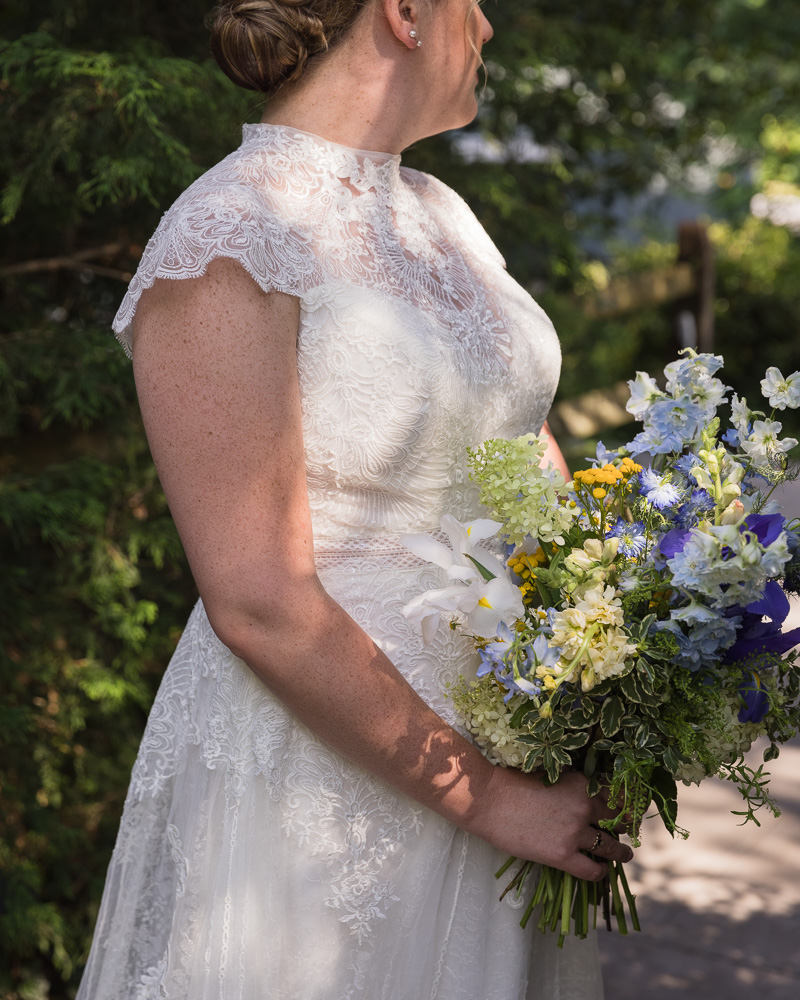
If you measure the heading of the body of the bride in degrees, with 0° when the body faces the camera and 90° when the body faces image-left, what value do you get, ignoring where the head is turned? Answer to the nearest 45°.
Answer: approximately 315°
